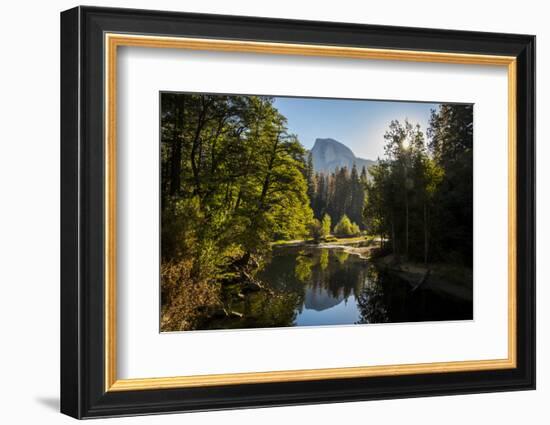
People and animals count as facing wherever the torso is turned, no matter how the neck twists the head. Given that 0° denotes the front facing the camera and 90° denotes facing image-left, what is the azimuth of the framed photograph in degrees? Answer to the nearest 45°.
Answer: approximately 315°
